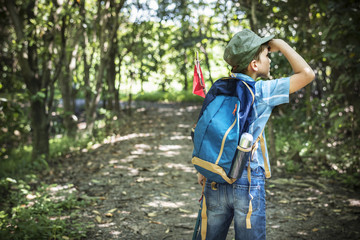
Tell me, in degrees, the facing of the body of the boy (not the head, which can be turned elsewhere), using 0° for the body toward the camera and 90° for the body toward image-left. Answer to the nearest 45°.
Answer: approximately 225°

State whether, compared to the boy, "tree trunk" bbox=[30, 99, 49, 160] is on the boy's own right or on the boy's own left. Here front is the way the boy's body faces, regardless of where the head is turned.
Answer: on the boy's own left

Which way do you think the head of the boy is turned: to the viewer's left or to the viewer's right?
to the viewer's right
